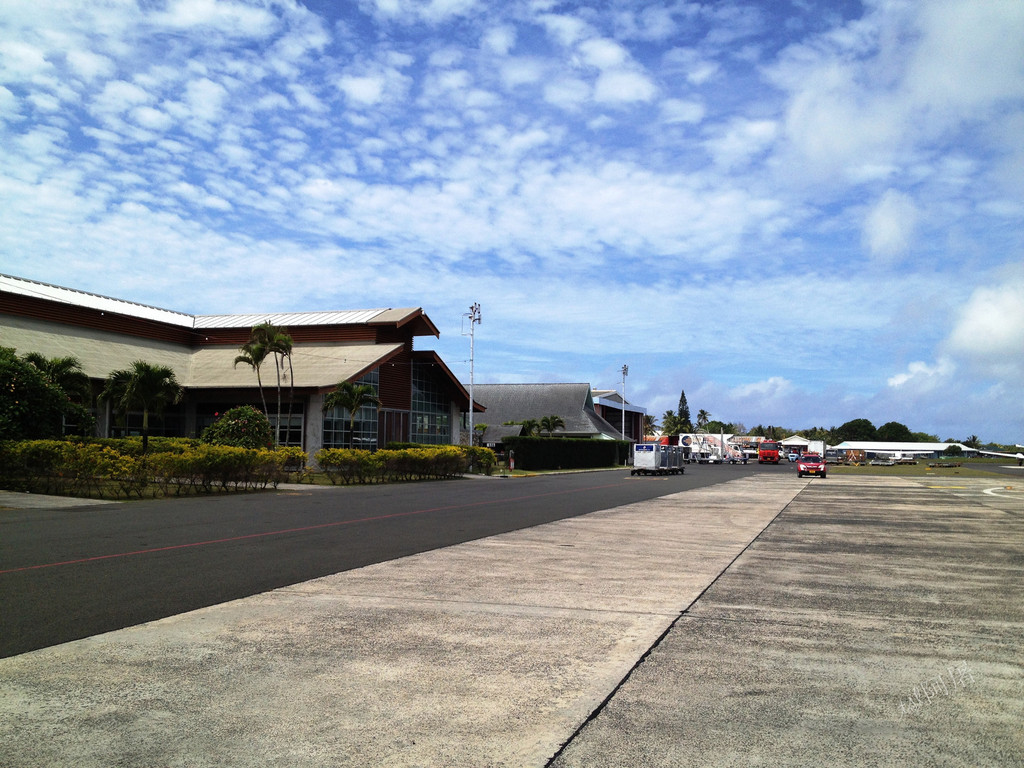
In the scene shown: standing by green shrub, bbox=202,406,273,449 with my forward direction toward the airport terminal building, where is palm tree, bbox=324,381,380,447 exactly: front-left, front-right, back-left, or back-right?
front-right

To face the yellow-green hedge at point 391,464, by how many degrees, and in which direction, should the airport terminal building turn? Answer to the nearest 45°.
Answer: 0° — it already faces it

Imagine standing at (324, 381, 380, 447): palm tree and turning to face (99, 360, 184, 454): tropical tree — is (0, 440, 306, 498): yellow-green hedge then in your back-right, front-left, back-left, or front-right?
front-left

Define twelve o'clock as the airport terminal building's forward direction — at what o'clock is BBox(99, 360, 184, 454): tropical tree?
The tropical tree is roughly at 2 o'clock from the airport terminal building.

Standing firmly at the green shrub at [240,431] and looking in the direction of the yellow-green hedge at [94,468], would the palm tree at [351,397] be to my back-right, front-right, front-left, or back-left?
back-left

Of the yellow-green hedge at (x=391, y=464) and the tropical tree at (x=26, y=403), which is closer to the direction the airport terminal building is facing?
the yellow-green hedge

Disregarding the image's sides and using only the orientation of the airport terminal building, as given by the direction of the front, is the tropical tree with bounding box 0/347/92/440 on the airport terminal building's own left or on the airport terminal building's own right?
on the airport terminal building's own right

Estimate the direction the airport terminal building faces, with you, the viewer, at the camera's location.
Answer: facing the viewer and to the right of the viewer

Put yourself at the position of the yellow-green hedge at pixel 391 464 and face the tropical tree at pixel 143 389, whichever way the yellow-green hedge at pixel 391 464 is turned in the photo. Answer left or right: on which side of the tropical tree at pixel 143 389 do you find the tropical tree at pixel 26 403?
left
